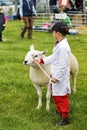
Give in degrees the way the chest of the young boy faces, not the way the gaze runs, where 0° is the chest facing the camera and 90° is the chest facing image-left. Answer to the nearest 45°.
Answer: approximately 90°

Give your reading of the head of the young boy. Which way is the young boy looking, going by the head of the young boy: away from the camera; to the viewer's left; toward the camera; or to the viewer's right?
to the viewer's left

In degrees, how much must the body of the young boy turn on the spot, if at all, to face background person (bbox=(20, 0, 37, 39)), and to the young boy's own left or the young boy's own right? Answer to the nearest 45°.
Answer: approximately 90° to the young boy's own right
